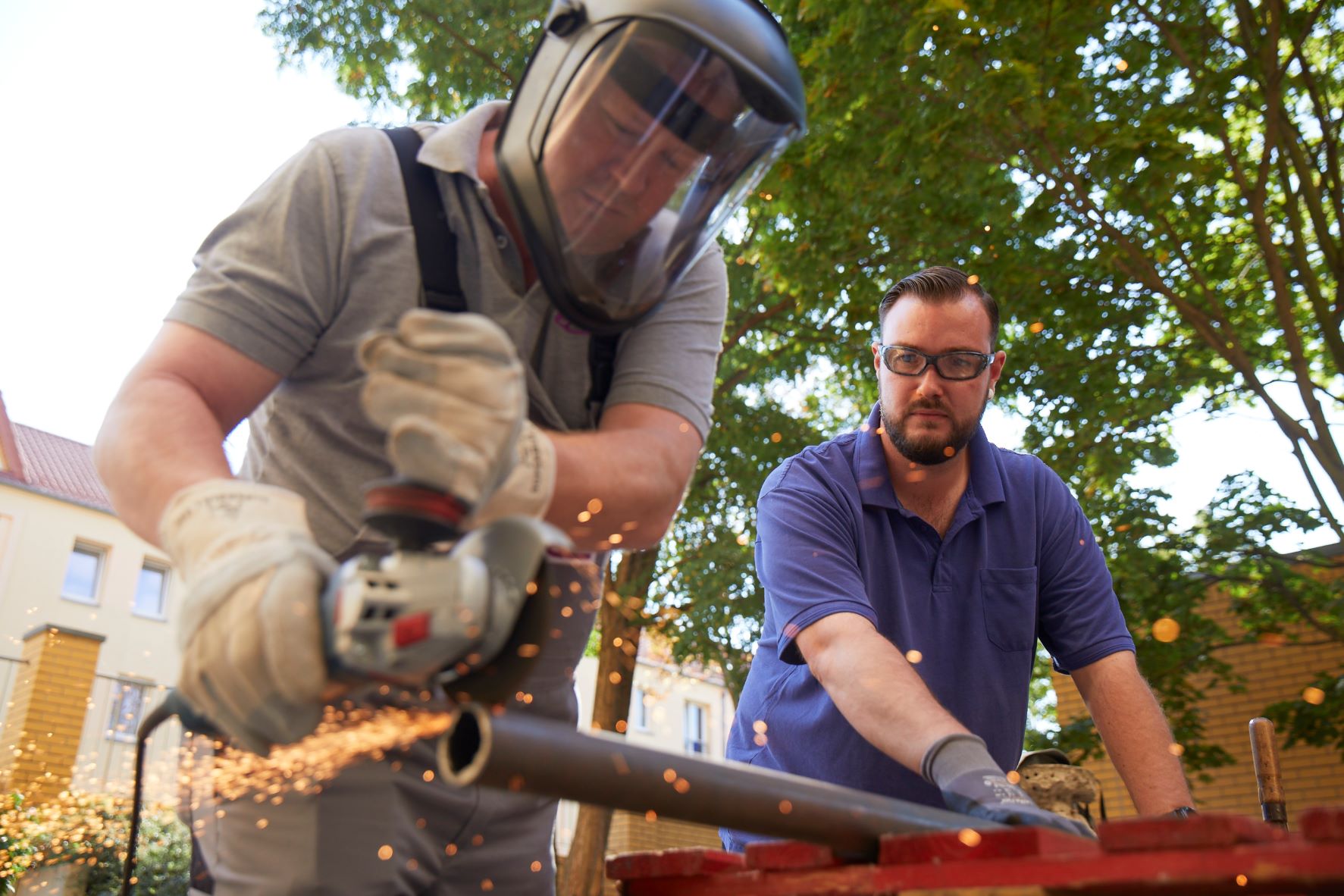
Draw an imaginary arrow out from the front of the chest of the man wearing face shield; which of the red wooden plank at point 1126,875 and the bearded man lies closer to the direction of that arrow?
the red wooden plank

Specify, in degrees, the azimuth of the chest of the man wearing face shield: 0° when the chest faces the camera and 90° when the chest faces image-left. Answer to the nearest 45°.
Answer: approximately 315°

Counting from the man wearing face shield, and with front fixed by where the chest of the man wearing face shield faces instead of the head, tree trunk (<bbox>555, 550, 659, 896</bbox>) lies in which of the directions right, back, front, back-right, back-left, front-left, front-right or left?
back-left

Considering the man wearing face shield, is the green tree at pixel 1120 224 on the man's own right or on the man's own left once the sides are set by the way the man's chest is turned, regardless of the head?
on the man's own left

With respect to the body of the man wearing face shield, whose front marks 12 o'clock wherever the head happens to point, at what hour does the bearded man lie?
The bearded man is roughly at 9 o'clock from the man wearing face shield.
